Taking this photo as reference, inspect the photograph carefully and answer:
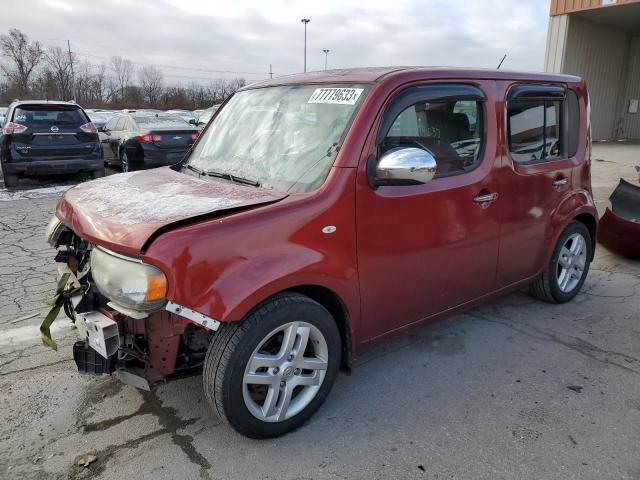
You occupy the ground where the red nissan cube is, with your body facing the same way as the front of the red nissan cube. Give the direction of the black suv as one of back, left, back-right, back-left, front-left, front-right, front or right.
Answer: right

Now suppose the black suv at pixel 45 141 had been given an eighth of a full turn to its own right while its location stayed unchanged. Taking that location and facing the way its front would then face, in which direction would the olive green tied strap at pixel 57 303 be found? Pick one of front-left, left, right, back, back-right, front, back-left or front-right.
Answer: back-right

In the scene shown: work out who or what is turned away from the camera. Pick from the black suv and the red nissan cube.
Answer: the black suv

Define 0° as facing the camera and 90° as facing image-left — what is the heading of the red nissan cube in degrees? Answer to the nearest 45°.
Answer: approximately 45°

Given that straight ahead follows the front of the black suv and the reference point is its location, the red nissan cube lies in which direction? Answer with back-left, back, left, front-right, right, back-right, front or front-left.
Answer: back

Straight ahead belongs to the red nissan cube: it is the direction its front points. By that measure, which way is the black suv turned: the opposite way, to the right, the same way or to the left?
to the right

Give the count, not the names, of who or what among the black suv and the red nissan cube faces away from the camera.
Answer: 1

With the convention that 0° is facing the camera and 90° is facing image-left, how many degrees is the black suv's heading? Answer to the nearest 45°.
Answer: approximately 180°
